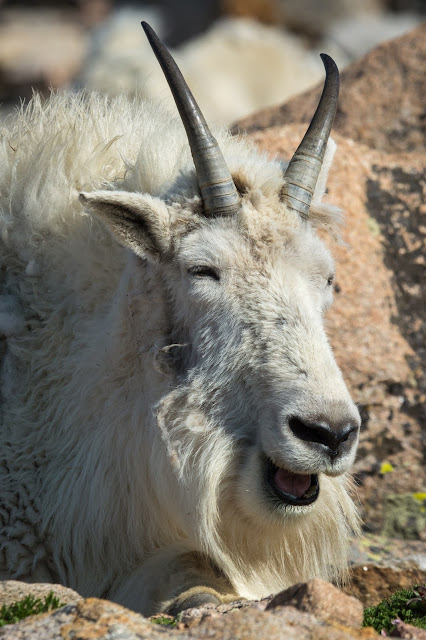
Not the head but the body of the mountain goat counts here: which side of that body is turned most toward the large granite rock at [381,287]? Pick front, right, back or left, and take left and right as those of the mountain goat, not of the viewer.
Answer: left

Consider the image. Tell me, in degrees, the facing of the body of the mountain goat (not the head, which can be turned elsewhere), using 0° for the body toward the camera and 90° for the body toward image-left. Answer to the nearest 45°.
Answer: approximately 315°

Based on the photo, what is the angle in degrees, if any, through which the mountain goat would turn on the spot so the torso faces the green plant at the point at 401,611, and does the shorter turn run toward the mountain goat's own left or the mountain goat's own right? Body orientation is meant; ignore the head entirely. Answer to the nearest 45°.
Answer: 0° — it already faces it

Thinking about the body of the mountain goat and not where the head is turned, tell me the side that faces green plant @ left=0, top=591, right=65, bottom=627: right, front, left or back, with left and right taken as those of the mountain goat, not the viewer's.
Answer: right

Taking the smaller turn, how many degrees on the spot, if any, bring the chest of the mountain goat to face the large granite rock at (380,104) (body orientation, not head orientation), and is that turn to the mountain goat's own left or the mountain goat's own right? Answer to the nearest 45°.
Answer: approximately 90° to the mountain goat's own left
